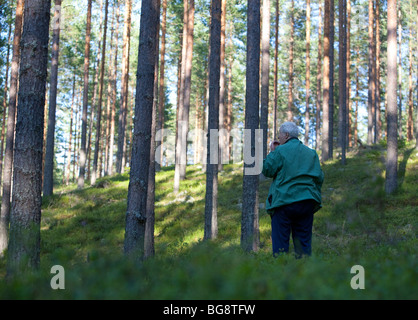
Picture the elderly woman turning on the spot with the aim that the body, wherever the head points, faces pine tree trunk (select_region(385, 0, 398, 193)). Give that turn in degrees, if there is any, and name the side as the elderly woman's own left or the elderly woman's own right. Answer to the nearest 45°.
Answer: approximately 45° to the elderly woman's own right

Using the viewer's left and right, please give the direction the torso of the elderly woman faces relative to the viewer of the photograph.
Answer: facing away from the viewer and to the left of the viewer

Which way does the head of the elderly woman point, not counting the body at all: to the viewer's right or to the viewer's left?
to the viewer's left

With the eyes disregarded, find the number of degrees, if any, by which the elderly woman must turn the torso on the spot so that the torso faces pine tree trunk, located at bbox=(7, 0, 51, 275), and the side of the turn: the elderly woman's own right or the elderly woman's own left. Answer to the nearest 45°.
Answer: approximately 45° to the elderly woman's own left

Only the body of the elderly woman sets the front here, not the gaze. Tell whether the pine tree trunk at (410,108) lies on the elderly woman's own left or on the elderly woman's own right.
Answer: on the elderly woman's own right
